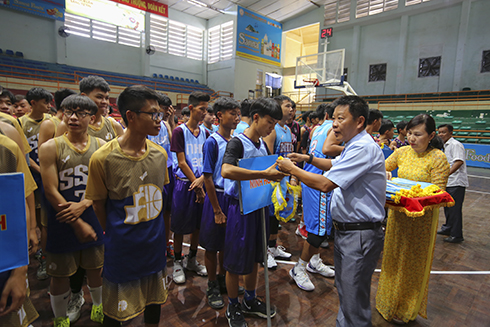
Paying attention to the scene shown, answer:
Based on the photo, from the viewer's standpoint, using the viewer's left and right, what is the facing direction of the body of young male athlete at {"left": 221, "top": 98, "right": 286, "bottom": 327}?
facing the viewer and to the right of the viewer

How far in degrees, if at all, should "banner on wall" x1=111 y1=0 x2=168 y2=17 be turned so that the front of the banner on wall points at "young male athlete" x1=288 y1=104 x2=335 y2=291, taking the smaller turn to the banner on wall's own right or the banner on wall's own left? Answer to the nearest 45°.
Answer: approximately 45° to the banner on wall's own right

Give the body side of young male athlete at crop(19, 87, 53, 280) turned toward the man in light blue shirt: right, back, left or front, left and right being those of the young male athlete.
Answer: front

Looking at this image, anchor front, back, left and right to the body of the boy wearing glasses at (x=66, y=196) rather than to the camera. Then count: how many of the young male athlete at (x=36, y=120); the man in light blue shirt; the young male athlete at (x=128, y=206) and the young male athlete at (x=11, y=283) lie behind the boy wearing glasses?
1

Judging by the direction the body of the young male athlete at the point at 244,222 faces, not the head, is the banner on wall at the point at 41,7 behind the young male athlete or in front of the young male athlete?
behind

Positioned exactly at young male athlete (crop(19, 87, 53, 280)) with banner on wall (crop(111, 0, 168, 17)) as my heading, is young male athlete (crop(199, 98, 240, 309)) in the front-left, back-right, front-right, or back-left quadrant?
back-right

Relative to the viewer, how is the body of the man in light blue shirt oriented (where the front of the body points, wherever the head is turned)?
to the viewer's left

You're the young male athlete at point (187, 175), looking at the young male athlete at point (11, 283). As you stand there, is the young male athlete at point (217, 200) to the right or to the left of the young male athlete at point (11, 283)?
left

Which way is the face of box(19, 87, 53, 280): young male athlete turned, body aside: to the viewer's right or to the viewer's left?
to the viewer's right

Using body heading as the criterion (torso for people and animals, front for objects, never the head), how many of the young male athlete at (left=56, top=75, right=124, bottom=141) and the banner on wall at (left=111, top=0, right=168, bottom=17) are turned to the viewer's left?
0
